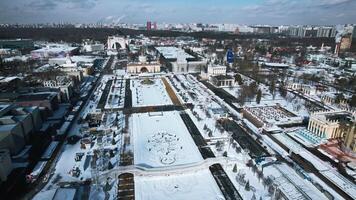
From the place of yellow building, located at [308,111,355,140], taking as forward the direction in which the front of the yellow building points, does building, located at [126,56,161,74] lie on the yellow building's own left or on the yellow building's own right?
on the yellow building's own right

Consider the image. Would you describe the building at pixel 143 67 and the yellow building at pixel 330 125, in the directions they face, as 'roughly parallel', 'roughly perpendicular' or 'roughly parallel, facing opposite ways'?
roughly perpendicular

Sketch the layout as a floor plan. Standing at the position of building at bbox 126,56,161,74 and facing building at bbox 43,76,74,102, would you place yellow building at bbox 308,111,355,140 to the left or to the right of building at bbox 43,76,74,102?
left

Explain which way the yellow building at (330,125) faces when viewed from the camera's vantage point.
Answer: facing the viewer and to the left of the viewer

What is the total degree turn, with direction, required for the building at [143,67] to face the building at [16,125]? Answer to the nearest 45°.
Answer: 0° — it already faces it

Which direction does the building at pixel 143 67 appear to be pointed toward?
toward the camera

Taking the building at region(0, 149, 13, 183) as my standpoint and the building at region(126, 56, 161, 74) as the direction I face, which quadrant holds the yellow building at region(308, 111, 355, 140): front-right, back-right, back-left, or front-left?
front-right

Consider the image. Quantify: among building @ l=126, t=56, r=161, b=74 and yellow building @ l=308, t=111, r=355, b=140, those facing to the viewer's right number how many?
0

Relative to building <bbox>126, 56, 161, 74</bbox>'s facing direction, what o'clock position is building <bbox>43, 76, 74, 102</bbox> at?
building <bbox>43, 76, 74, 102</bbox> is roughly at 1 o'clock from building <bbox>126, 56, 161, 74</bbox>.

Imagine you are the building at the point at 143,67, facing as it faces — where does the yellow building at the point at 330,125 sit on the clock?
The yellow building is roughly at 11 o'clock from the building.

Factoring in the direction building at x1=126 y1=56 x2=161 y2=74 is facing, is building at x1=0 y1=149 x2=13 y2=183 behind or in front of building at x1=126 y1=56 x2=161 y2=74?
in front

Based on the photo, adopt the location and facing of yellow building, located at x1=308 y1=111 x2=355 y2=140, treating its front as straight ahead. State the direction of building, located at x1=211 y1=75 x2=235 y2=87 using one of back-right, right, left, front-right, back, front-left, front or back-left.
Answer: right
